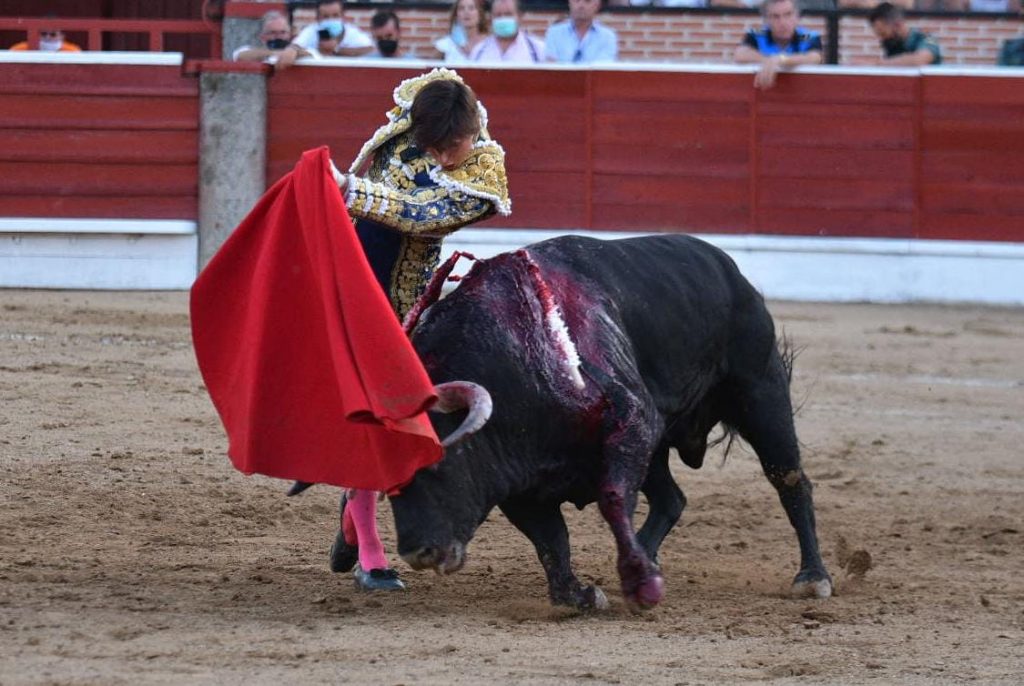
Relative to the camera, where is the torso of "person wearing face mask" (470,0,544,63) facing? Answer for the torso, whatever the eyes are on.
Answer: toward the camera

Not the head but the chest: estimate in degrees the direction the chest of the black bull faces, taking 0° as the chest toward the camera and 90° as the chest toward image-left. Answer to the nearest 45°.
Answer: approximately 45°

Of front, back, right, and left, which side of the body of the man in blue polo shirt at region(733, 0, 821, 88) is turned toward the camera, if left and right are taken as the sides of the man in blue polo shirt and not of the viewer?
front

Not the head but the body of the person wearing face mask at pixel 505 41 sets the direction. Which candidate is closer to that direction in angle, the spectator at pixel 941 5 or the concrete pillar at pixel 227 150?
the concrete pillar

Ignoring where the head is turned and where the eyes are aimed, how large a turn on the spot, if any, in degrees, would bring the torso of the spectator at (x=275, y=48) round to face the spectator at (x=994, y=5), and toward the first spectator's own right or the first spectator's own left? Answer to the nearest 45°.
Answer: approximately 90° to the first spectator's own left

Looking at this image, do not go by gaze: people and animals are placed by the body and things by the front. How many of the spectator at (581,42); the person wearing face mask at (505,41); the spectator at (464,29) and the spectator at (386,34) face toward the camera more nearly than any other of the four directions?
4

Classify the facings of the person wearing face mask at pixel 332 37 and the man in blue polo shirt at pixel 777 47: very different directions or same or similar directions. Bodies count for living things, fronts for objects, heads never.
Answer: same or similar directions

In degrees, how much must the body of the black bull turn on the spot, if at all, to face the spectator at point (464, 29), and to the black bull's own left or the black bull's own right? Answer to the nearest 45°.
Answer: approximately 135° to the black bull's own right

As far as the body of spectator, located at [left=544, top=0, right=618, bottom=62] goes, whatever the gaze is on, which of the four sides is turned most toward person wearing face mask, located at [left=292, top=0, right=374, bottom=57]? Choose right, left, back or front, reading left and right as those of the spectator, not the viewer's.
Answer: right

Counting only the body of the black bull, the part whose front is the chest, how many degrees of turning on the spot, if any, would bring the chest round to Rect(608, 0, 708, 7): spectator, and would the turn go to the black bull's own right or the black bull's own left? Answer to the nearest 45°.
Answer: approximately 135° to the black bull's own right

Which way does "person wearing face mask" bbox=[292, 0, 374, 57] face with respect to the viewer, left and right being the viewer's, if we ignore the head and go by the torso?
facing the viewer

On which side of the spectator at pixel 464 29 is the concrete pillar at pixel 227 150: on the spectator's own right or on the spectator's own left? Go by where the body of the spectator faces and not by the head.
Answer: on the spectator's own right

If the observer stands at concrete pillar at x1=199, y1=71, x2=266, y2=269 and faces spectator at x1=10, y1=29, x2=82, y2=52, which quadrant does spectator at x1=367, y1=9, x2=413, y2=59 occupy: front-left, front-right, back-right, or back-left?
back-right

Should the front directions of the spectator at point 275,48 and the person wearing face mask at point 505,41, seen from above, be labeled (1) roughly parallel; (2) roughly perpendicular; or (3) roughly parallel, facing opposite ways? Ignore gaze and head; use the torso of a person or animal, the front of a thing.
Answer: roughly parallel

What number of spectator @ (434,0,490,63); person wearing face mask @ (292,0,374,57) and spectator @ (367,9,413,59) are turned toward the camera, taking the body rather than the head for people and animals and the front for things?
3
